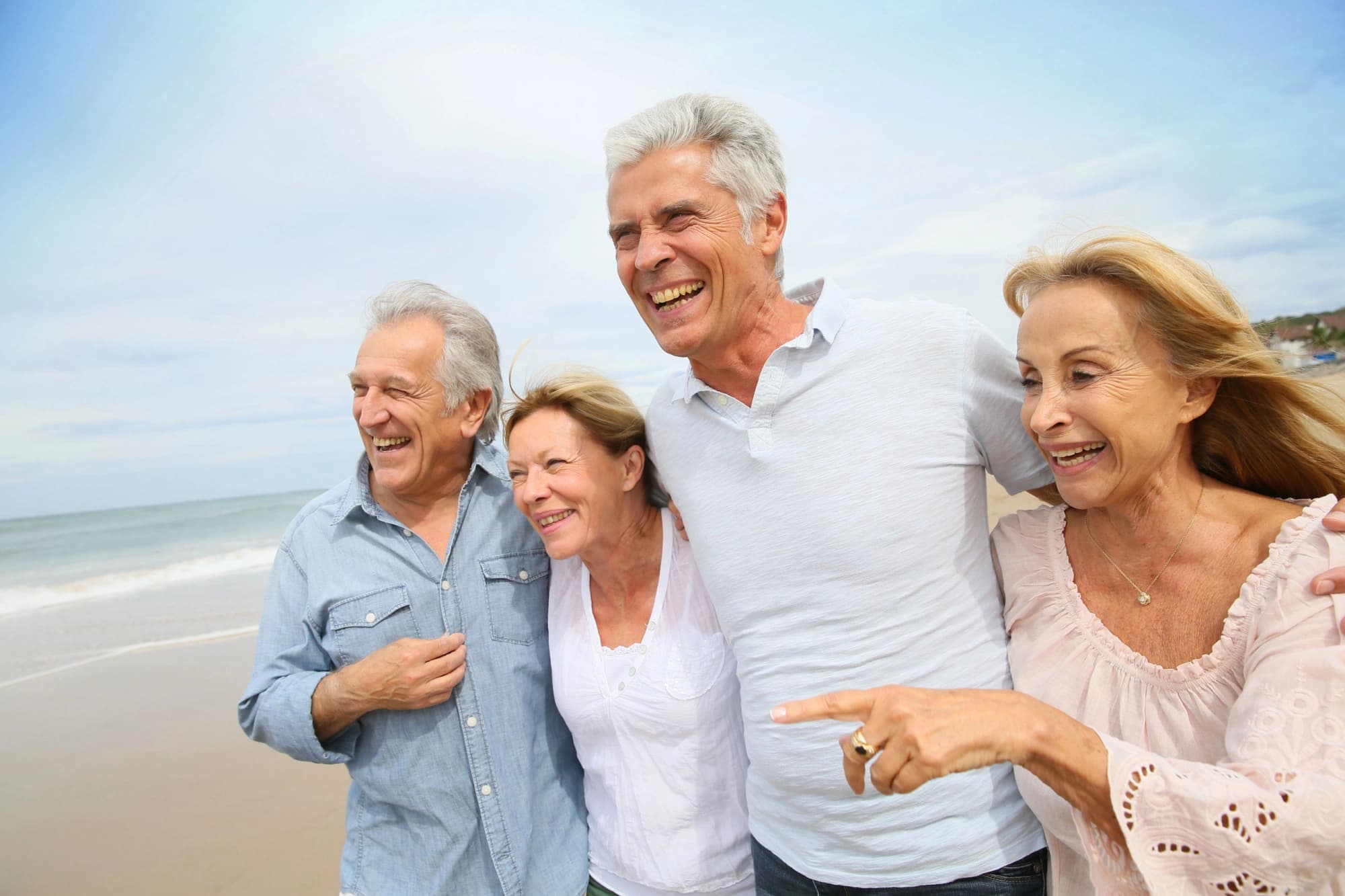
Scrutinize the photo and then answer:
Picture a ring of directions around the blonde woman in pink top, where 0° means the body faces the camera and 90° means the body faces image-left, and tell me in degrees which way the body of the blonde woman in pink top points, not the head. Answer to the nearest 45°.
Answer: approximately 45°

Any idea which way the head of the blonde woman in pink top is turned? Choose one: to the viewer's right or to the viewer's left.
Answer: to the viewer's left

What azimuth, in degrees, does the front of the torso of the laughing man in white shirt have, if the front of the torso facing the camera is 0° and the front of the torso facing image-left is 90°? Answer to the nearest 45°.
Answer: approximately 45°

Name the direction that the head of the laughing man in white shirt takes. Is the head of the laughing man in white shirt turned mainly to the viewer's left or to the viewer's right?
to the viewer's left

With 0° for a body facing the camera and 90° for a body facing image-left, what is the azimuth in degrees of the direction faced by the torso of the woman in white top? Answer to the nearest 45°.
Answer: approximately 45°

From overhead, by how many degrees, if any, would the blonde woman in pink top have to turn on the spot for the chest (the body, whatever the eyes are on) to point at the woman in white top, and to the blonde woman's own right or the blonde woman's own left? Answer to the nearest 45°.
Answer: approximately 45° to the blonde woman's own right
